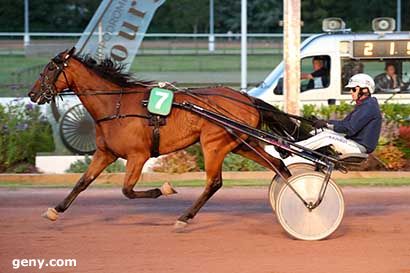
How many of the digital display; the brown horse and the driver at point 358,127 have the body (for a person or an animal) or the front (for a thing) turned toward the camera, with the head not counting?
1

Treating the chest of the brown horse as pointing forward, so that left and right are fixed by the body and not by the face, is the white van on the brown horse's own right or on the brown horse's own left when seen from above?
on the brown horse's own right

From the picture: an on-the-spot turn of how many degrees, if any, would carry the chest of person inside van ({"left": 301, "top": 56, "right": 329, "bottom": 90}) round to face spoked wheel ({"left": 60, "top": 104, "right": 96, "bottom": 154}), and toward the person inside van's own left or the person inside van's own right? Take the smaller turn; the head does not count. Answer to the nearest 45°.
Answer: approximately 45° to the person inside van's own right

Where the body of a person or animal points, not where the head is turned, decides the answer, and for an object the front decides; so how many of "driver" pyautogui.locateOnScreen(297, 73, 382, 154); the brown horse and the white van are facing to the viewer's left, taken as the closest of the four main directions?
3

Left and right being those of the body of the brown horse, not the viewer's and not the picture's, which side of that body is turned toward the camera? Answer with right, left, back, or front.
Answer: left

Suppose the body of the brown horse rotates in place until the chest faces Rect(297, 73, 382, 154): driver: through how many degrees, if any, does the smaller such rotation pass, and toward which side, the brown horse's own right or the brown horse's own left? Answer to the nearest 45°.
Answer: approximately 180°

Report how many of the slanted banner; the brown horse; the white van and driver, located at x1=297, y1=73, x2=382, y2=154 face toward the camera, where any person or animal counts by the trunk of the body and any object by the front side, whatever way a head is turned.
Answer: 1

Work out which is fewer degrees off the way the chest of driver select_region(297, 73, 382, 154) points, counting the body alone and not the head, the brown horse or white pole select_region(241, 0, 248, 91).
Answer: the brown horse

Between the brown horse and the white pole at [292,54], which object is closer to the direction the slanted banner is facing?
the brown horse

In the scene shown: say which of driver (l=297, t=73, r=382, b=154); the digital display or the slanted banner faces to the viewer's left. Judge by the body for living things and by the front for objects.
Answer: the driver

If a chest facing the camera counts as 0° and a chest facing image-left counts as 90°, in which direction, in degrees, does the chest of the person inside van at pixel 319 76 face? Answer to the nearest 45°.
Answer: approximately 45°

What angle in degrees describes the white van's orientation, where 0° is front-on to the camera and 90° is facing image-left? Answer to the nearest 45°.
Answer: approximately 90°

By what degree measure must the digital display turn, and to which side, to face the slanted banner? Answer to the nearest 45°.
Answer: approximately 90° to its right

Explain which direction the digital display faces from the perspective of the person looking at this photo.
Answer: facing the viewer

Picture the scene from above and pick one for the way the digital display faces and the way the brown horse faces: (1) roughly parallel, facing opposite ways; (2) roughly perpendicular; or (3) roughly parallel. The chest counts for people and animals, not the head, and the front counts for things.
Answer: roughly perpendicular

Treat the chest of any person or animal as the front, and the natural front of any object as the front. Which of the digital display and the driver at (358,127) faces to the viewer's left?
the driver

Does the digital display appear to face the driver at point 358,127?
yes
